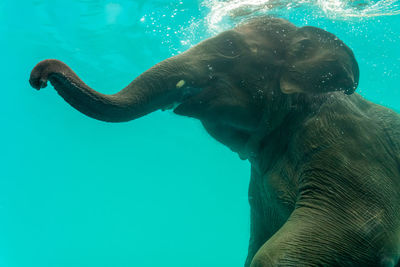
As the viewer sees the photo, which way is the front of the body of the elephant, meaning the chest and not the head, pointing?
to the viewer's left
